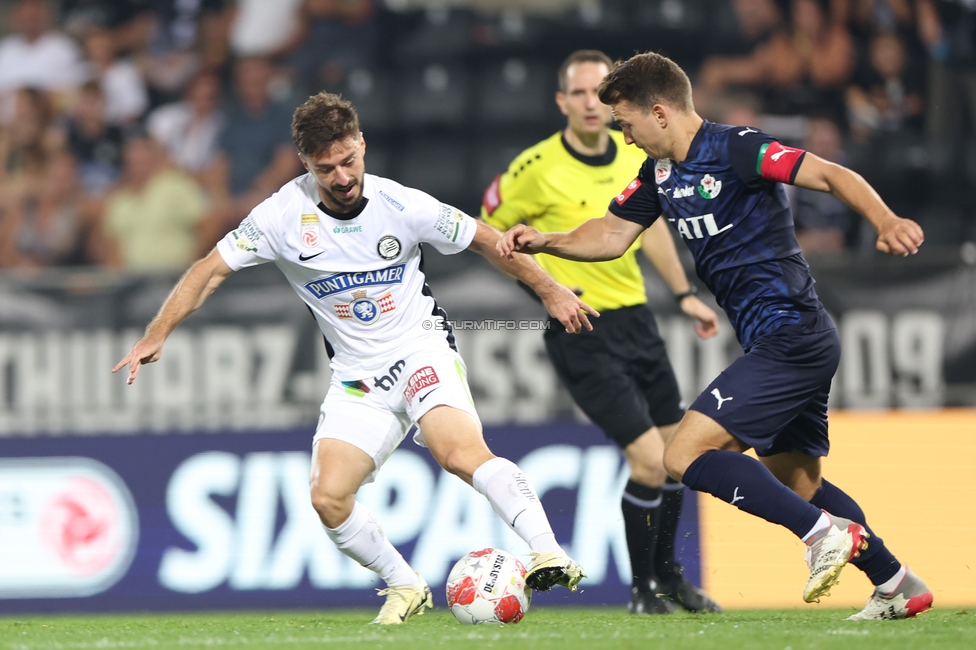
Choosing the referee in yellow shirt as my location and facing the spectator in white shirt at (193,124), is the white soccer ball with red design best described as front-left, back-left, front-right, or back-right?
back-left

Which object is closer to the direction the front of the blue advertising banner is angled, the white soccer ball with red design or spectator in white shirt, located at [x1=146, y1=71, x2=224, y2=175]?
the white soccer ball with red design

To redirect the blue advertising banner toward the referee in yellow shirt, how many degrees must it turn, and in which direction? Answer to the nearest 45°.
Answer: approximately 45° to its left

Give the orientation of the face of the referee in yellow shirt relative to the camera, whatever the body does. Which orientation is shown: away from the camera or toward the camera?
toward the camera

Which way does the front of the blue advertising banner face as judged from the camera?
facing the viewer

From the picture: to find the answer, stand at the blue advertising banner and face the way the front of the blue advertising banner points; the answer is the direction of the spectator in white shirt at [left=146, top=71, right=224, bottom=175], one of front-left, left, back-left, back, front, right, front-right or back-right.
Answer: back

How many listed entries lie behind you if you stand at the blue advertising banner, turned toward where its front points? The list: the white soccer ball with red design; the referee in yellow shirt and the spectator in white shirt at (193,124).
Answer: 1
